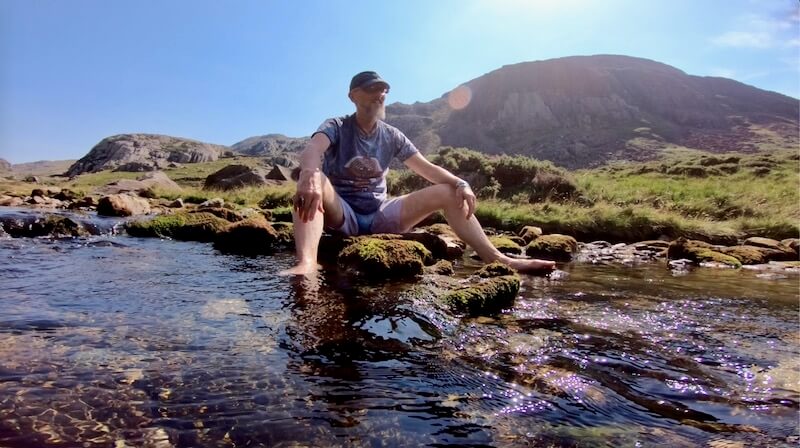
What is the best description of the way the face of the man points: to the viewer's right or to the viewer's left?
to the viewer's right

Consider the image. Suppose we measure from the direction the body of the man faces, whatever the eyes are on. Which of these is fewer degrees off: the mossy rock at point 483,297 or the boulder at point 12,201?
the mossy rock

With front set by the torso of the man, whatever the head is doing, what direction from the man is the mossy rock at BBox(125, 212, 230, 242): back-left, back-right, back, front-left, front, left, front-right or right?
back-right

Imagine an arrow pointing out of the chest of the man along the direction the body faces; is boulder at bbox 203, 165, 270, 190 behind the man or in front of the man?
behind

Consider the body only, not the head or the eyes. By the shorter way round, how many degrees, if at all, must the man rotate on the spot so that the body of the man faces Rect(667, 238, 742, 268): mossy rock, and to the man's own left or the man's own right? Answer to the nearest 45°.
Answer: approximately 135° to the man's own left

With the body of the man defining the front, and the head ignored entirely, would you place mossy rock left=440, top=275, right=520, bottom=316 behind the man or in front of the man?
in front

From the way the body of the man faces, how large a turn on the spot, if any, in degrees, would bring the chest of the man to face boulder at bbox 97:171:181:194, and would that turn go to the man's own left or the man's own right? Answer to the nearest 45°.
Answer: approximately 135° to the man's own right

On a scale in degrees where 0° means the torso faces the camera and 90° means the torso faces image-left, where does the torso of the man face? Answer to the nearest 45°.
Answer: approximately 0°

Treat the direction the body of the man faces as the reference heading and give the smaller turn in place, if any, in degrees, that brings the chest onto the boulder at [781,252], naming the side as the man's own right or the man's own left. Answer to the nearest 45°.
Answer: approximately 135° to the man's own left
